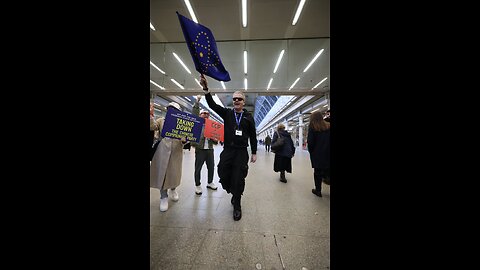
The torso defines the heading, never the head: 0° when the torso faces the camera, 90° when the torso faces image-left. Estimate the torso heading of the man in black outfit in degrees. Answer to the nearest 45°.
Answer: approximately 0°

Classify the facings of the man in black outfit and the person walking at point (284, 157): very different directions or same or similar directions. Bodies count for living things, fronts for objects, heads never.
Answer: very different directions

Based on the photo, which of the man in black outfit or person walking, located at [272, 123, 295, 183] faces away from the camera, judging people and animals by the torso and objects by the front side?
the person walking

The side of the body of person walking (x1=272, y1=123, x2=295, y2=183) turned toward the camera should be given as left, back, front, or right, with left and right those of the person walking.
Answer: back

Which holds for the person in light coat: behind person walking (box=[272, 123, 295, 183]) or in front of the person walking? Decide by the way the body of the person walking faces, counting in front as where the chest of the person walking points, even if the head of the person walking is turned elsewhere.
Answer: behind

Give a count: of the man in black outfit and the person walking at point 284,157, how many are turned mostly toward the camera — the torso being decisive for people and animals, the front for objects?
1

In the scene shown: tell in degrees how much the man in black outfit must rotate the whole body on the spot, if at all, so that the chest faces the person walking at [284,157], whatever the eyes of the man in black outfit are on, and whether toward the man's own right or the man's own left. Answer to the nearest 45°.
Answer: approximately 135° to the man's own left

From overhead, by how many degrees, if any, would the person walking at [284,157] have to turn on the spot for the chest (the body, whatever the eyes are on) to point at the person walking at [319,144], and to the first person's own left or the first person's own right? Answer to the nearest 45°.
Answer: approximately 135° to the first person's own right
